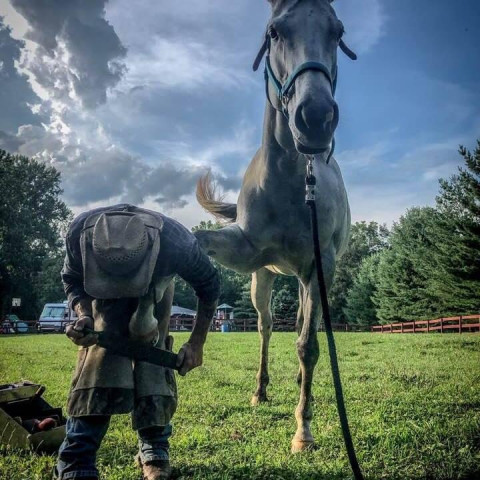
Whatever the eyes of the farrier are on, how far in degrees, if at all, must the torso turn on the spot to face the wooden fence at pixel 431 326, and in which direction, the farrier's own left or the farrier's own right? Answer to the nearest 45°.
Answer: approximately 135° to the farrier's own left

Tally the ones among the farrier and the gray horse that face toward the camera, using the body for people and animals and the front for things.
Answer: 2

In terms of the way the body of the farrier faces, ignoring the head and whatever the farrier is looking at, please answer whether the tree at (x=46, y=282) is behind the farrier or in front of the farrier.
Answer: behind

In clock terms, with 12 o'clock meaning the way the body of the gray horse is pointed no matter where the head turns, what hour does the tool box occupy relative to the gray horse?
The tool box is roughly at 3 o'clock from the gray horse.

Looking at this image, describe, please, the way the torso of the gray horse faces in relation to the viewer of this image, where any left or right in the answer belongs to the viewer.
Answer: facing the viewer

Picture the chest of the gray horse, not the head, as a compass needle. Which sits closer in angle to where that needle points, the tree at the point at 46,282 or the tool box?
the tool box

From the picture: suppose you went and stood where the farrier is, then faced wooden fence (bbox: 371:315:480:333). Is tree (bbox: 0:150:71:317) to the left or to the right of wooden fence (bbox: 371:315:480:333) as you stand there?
left

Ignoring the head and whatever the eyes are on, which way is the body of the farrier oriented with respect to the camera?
toward the camera

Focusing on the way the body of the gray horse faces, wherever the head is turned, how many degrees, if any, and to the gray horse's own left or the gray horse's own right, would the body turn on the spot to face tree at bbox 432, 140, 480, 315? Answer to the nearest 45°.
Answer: approximately 135° to the gray horse's own left

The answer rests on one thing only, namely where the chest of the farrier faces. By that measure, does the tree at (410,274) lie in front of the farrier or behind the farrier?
behind

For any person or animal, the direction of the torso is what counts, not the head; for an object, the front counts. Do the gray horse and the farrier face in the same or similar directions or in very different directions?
same or similar directions

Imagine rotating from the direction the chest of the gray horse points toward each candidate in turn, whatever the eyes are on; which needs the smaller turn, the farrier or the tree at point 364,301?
the farrier

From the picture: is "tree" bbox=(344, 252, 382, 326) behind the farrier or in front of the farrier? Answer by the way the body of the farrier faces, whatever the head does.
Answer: behind
